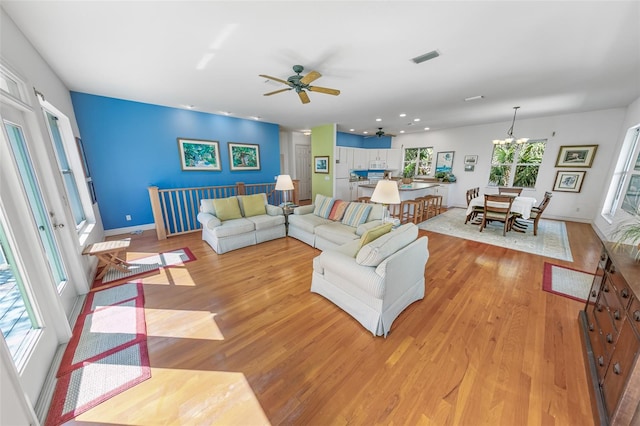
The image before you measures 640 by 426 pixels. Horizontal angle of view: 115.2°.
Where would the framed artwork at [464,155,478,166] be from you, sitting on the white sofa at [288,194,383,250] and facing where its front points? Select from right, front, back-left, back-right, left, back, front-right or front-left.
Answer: back

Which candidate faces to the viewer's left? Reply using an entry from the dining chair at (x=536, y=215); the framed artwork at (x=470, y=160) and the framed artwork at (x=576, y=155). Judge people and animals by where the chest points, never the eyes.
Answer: the dining chair

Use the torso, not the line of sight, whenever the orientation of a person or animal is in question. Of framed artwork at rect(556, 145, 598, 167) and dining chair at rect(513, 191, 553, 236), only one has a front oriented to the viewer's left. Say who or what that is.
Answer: the dining chair

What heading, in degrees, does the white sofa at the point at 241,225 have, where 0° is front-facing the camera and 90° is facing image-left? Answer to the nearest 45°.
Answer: approximately 315°

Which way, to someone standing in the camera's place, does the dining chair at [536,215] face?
facing to the left of the viewer

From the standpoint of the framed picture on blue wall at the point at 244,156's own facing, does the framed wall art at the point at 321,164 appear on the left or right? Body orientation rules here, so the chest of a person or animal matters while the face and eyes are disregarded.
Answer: on its left

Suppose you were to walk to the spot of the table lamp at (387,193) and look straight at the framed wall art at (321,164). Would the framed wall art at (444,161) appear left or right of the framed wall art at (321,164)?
right

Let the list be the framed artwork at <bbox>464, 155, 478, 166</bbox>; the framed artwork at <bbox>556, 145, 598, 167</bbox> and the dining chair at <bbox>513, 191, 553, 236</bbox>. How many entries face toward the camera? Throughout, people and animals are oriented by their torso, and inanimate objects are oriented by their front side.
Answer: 2

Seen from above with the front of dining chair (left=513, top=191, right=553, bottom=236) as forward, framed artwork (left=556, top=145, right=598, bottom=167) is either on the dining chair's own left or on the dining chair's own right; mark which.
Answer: on the dining chair's own right
